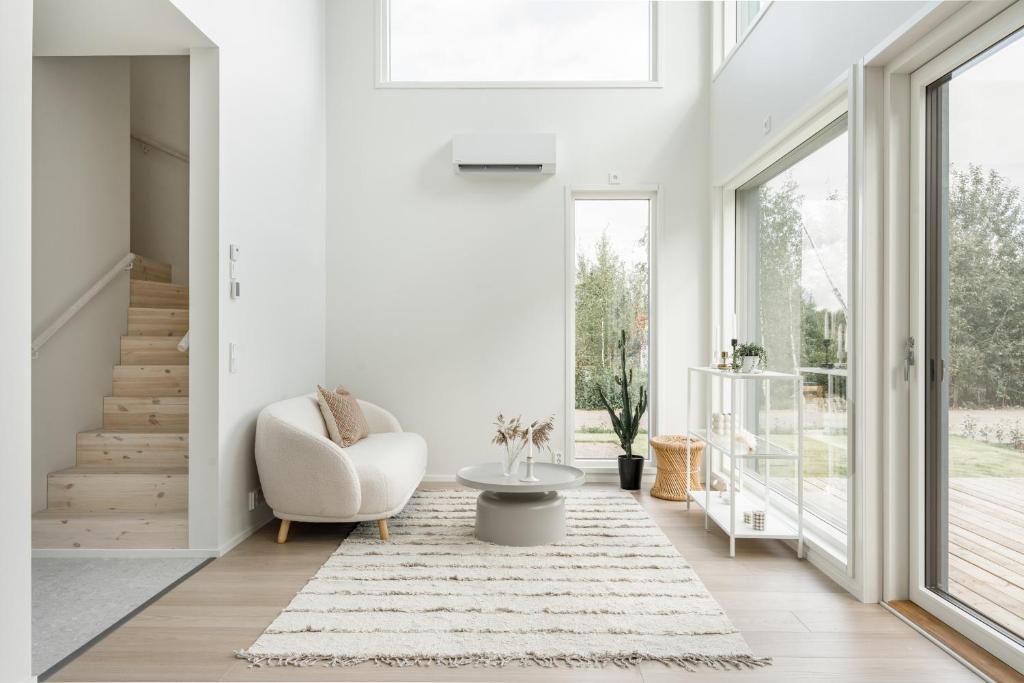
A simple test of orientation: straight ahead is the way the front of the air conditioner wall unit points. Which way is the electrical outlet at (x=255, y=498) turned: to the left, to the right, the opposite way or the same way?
to the left

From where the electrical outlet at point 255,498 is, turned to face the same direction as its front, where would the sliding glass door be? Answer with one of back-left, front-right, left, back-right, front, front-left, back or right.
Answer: front-right

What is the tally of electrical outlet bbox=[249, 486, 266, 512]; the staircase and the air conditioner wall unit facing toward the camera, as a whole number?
2

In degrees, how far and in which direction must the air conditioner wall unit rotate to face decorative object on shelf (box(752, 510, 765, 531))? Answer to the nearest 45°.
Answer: approximately 45° to its left

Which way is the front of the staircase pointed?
toward the camera

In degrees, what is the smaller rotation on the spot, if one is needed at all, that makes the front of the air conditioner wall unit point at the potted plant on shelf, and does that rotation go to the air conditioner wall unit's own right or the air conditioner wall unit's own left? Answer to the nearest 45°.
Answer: approximately 45° to the air conditioner wall unit's own left

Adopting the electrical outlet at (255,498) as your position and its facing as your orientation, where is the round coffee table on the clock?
The round coffee table is roughly at 1 o'clock from the electrical outlet.

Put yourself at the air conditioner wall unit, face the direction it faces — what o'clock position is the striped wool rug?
The striped wool rug is roughly at 12 o'clock from the air conditioner wall unit.

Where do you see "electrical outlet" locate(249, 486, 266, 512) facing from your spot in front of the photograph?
facing to the right of the viewer

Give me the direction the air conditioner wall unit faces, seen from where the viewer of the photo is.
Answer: facing the viewer
